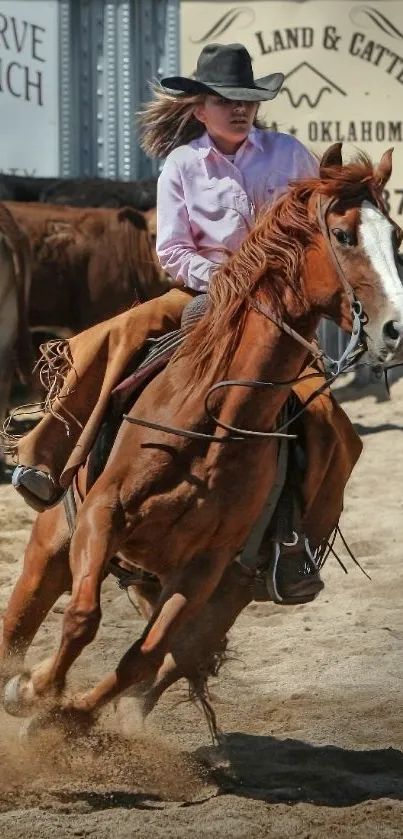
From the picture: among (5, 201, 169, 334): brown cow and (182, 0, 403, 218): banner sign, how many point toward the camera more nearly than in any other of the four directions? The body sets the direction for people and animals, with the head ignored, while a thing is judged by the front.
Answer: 1

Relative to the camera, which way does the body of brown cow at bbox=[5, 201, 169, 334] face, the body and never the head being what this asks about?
to the viewer's right

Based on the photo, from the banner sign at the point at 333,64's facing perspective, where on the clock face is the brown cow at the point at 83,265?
The brown cow is roughly at 2 o'clock from the banner sign.

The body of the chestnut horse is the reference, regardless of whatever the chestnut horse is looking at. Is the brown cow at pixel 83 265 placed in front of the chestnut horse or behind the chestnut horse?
behind

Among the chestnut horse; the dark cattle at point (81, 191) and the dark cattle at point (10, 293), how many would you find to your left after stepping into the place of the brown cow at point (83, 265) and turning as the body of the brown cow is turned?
1

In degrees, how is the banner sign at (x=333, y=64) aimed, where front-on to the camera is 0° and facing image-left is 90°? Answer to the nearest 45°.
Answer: approximately 0°

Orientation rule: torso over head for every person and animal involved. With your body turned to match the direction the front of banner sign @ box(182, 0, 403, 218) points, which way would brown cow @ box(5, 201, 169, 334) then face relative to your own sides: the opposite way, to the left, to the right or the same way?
to the left

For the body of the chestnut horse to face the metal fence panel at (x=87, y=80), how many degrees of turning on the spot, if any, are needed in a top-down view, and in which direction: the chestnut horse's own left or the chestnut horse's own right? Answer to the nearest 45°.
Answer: approximately 135° to the chestnut horse's own left
